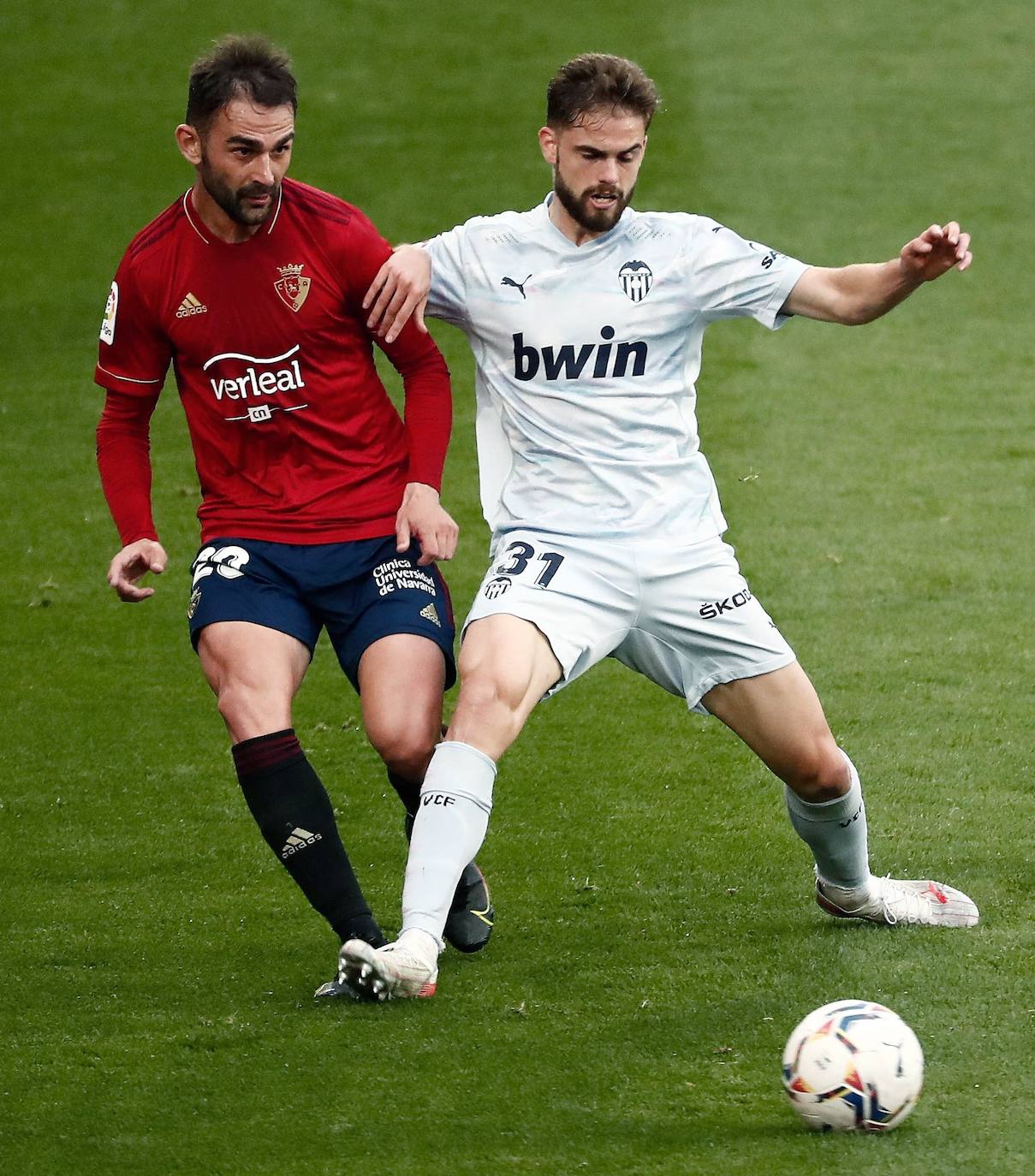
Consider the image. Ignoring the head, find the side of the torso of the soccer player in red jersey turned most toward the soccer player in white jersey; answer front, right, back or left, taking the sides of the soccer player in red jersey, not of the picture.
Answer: left

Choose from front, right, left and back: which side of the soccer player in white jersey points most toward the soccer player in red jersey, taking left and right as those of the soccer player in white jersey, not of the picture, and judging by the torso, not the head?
right

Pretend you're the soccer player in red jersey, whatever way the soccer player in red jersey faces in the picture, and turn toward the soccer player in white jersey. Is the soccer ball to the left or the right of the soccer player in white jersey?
right

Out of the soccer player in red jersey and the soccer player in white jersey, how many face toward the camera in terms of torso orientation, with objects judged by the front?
2

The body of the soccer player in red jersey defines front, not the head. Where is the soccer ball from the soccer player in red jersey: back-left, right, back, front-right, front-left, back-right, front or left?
front-left

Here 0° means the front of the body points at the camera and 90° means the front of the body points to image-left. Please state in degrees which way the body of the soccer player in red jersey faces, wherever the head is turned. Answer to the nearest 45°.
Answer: approximately 0°

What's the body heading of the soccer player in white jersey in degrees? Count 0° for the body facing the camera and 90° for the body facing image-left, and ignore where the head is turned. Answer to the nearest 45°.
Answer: approximately 0°

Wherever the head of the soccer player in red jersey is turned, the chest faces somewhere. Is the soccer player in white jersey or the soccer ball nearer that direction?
the soccer ball
